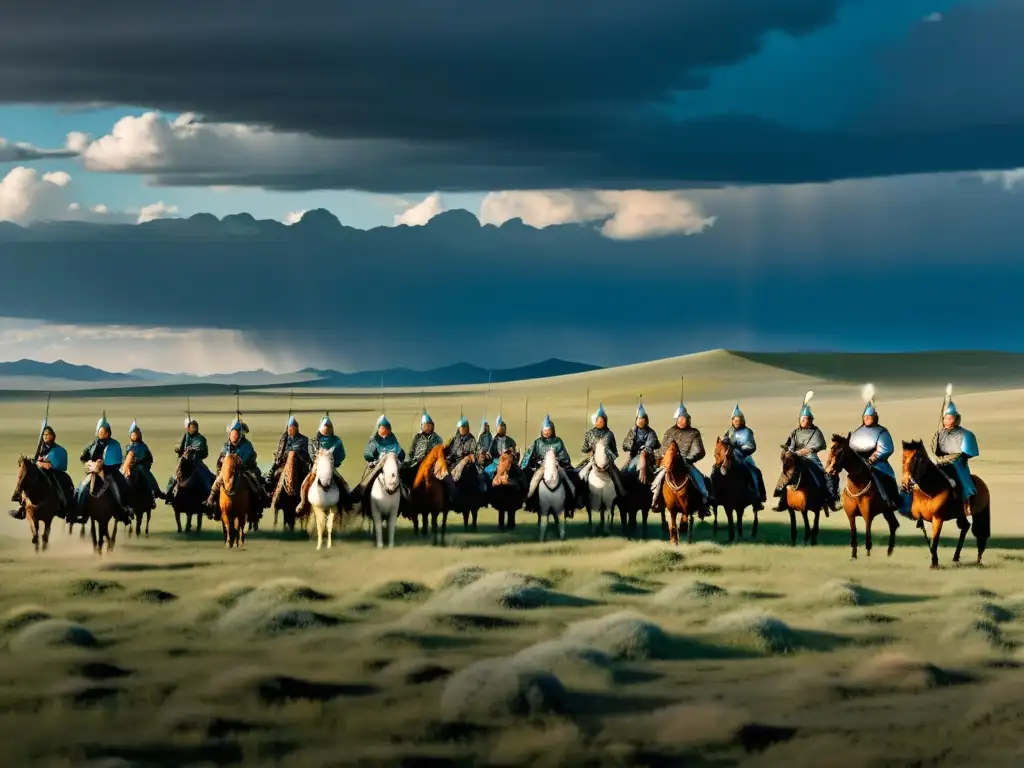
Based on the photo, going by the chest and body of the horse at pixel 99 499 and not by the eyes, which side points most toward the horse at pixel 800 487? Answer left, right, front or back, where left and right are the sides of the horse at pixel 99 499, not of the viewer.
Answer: left

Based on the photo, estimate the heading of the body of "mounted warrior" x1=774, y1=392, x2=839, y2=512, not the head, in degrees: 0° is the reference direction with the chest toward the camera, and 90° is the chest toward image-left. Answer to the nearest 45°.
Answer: approximately 45°

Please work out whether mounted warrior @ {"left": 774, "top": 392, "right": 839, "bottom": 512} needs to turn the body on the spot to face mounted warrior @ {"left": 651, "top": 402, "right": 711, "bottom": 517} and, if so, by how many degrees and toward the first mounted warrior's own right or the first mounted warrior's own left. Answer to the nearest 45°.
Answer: approximately 45° to the first mounted warrior's own right

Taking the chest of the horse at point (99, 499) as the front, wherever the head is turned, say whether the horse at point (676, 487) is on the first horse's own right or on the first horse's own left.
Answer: on the first horse's own left

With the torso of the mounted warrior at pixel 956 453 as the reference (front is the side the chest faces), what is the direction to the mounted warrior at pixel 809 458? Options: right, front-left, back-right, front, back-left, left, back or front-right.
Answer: right

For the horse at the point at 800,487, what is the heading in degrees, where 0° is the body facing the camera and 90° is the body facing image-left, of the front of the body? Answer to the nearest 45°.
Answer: approximately 45°

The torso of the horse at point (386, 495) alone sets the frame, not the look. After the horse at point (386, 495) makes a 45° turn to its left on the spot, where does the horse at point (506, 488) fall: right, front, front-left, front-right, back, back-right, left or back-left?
left

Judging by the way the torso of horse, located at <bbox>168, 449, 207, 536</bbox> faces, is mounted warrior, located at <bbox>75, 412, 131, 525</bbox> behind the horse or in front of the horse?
in front

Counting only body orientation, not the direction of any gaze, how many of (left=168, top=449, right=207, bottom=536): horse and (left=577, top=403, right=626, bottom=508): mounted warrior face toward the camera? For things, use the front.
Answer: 2

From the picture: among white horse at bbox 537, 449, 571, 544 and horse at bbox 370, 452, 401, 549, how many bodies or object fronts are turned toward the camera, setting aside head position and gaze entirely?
2

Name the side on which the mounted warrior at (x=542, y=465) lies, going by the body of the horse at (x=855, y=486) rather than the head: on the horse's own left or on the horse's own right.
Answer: on the horse's own right

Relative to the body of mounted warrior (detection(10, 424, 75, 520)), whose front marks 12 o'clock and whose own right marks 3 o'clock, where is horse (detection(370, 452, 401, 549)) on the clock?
The horse is roughly at 8 o'clock from the mounted warrior.

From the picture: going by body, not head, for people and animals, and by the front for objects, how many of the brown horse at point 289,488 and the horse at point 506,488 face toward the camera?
2
